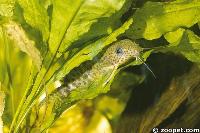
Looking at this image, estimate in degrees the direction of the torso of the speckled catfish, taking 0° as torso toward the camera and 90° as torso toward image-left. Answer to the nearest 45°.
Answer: approximately 270°
